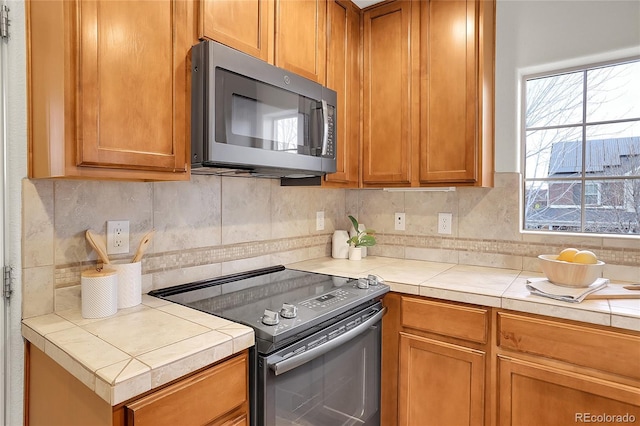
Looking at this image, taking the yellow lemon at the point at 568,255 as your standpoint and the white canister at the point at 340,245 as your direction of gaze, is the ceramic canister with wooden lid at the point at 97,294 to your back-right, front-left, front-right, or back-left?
front-left

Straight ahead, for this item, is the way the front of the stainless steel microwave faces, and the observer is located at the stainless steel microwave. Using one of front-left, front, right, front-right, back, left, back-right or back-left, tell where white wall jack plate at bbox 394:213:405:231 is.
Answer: left

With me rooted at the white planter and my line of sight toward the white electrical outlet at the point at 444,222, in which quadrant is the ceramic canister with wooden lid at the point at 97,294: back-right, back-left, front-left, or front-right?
back-right

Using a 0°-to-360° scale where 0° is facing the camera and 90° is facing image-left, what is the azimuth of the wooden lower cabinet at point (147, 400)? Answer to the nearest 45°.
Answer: approximately 315°

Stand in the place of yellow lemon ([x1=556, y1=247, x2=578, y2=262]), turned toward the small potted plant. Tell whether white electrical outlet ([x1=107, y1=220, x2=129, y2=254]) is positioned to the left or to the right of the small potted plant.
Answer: left

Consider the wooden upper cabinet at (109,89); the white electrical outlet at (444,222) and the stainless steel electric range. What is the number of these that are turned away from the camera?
0

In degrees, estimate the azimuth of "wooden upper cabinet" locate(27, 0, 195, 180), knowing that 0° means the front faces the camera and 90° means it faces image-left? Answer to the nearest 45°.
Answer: approximately 315°

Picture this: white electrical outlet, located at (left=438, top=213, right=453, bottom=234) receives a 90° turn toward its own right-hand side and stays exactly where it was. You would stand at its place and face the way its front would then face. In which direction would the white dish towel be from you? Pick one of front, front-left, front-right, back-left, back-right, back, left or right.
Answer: back-left

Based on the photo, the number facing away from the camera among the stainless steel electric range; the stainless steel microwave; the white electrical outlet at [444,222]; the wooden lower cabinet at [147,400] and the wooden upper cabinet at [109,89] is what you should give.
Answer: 0

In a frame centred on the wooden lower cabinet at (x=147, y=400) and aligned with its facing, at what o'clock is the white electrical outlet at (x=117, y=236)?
The white electrical outlet is roughly at 7 o'clock from the wooden lower cabinet.

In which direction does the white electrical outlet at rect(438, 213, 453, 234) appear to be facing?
toward the camera

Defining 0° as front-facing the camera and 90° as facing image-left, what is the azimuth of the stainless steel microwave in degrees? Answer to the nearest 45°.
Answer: approximately 315°
